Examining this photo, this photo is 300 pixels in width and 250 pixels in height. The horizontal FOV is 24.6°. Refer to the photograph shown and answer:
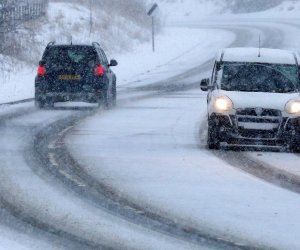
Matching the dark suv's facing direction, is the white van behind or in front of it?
behind

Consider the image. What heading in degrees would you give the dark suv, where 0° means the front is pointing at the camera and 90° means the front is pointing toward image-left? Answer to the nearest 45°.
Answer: approximately 180°

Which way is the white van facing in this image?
toward the camera

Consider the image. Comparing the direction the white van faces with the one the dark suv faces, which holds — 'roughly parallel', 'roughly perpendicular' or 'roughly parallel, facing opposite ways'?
roughly parallel, facing opposite ways

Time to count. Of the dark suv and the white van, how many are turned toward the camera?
1

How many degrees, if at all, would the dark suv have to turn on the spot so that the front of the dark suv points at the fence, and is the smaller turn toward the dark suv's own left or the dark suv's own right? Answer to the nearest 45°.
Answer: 0° — it already faces it
